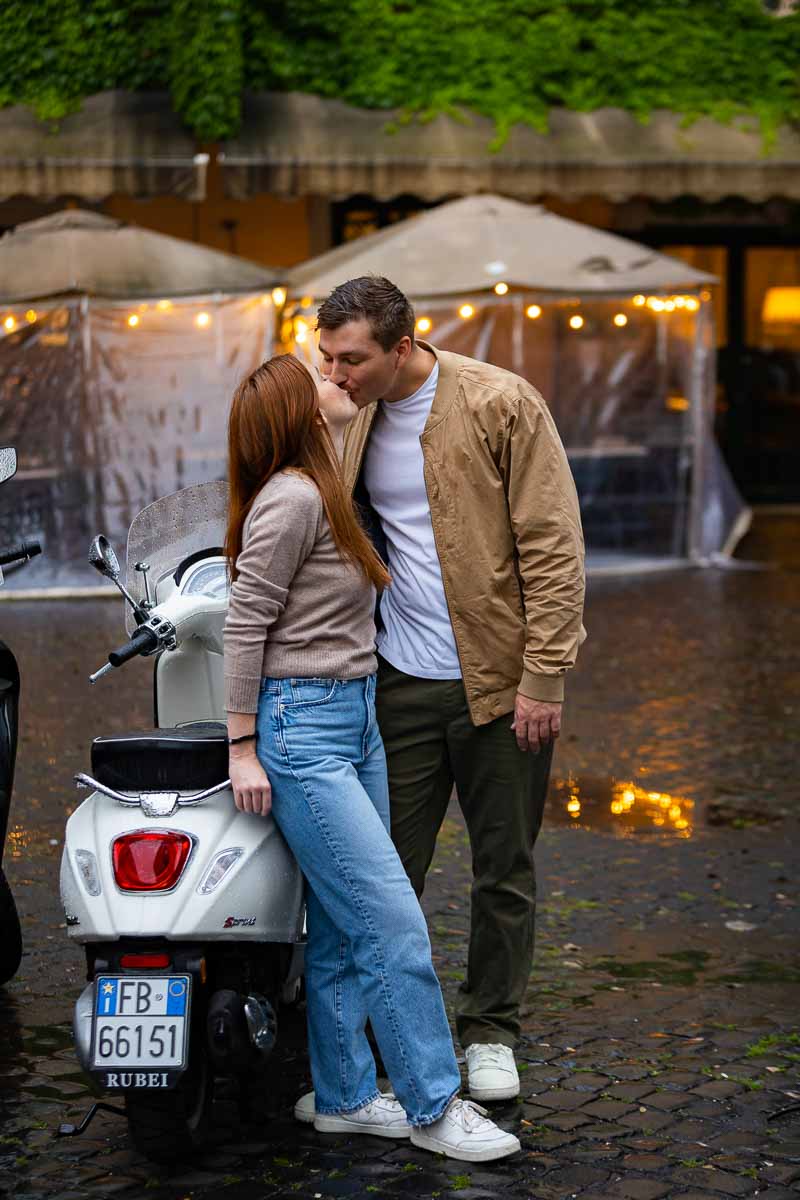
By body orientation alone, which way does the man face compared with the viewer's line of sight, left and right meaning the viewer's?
facing the viewer and to the left of the viewer

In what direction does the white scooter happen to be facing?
away from the camera

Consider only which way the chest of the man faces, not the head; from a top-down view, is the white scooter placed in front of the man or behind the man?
in front

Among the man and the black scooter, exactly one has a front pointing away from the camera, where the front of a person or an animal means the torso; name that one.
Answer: the black scooter

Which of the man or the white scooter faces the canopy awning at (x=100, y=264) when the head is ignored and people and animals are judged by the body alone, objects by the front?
the white scooter

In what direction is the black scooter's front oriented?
away from the camera

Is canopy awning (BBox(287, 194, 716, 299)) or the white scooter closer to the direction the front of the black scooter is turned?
the canopy awning

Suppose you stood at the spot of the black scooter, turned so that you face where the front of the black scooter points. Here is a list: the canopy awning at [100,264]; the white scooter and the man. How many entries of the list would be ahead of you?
1

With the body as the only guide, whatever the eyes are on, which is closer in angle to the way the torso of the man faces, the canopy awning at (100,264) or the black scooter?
the black scooter

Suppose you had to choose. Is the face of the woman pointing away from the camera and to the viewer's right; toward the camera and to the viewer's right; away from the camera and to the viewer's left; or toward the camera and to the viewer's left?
away from the camera and to the viewer's right

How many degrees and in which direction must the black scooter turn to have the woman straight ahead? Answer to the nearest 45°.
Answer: approximately 135° to its right

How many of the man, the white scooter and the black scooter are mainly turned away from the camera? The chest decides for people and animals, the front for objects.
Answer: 2

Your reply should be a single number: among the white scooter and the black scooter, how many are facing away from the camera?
2

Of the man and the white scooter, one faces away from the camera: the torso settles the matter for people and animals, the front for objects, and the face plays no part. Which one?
the white scooter
